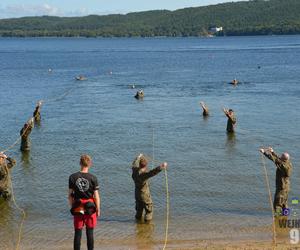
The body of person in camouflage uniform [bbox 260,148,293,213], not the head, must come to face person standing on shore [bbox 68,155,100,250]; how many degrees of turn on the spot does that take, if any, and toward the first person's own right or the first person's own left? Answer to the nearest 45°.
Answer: approximately 45° to the first person's own left

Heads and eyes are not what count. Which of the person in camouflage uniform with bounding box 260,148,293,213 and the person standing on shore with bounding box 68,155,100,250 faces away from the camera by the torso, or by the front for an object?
the person standing on shore

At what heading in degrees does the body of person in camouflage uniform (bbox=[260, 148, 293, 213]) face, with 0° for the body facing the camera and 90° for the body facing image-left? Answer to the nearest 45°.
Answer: approximately 90°

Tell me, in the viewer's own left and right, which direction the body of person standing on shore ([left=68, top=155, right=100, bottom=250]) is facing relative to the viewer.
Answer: facing away from the viewer

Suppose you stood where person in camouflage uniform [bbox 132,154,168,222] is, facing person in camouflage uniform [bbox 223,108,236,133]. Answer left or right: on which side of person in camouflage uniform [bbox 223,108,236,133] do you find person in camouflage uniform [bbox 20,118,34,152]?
left

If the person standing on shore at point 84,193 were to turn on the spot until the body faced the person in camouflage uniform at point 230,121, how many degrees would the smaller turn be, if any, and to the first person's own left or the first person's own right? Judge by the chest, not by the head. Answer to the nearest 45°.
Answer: approximately 45° to the first person's own right

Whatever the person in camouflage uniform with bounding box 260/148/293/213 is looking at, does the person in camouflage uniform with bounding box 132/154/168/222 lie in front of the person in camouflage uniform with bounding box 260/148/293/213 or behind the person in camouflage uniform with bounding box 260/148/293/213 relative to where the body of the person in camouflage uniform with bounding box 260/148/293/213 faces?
in front

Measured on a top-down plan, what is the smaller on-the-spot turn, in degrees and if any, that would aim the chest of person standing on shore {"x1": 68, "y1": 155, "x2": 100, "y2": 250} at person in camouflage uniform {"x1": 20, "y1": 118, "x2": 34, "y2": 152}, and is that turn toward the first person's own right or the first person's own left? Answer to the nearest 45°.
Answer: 0° — they already face them
